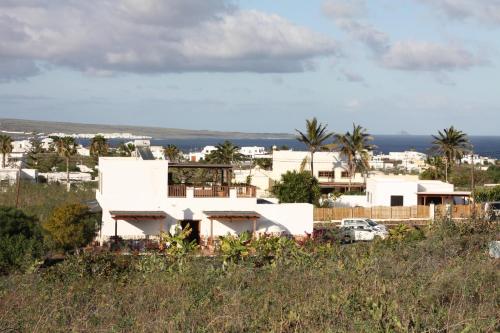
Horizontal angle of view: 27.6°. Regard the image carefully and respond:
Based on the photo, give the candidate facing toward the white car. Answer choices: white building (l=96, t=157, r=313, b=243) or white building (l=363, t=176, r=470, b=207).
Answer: white building (l=363, t=176, r=470, b=207)

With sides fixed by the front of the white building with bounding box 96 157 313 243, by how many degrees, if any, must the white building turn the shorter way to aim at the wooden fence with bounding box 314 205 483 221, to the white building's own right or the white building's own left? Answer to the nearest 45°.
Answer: approximately 135° to the white building's own left

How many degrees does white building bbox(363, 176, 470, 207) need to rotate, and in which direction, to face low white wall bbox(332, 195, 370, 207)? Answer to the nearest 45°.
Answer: approximately 90° to its right

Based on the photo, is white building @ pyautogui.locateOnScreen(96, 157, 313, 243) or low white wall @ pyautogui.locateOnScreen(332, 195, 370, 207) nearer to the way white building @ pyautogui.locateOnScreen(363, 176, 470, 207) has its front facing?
the white building

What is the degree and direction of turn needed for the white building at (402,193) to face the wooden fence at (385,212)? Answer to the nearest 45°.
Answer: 0° — it already faces it

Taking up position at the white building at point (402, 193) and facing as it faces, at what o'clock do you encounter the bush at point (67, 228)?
The bush is roughly at 1 o'clock from the white building.

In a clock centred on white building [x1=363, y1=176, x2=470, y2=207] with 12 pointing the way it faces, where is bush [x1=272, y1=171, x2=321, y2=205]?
The bush is roughly at 2 o'clock from the white building.

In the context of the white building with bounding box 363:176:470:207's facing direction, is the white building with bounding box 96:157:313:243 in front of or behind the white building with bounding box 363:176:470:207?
in front

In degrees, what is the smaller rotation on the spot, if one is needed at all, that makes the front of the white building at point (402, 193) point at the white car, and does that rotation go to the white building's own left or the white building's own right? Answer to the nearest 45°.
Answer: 0° — it already faces it

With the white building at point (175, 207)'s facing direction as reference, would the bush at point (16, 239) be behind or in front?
in front

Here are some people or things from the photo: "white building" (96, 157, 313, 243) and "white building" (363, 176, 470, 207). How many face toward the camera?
2
